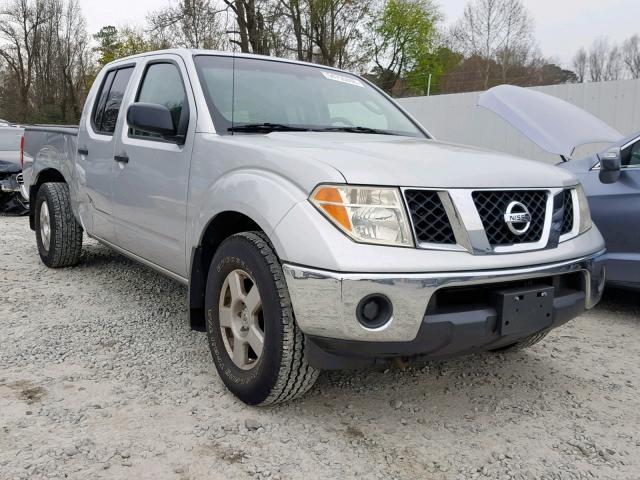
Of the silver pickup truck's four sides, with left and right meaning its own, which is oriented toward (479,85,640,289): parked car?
left

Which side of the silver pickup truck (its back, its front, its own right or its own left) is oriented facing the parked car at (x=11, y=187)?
back

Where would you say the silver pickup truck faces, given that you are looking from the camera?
facing the viewer and to the right of the viewer

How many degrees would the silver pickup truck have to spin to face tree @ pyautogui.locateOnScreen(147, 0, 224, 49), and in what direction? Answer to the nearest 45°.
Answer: approximately 135° to its left

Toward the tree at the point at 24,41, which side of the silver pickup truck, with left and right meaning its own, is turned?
back

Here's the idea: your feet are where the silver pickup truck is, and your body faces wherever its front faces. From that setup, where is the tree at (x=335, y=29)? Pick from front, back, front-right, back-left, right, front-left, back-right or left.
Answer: back-left

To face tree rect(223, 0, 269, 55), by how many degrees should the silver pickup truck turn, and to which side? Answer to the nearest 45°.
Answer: approximately 135° to its left
